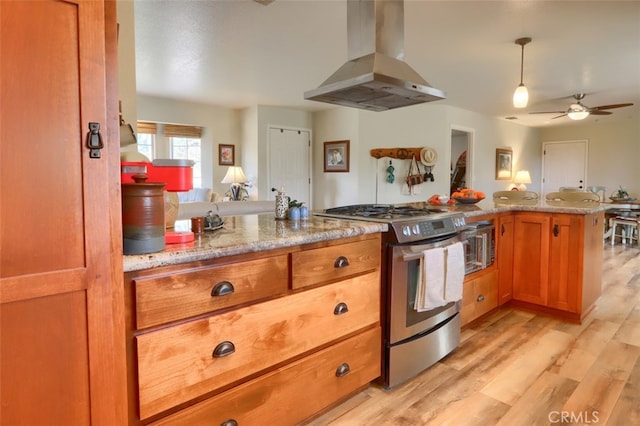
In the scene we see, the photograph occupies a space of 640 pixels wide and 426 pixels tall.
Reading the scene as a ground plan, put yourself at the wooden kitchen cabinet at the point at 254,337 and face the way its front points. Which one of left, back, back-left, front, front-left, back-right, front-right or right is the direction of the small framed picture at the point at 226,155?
back-left

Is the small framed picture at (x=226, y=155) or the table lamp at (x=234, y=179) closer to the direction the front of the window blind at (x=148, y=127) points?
the table lamp

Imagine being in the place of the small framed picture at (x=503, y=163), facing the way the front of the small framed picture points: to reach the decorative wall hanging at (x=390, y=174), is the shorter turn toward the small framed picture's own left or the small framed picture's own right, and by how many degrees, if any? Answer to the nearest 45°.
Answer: approximately 90° to the small framed picture's own right

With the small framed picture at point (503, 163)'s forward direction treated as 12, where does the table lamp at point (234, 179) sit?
The table lamp is roughly at 3 o'clock from the small framed picture.

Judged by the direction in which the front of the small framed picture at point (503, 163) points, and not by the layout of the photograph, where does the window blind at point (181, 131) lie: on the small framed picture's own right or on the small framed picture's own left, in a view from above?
on the small framed picture's own right

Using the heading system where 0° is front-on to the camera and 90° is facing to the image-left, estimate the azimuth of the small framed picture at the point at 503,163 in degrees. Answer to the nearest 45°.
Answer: approximately 315°
